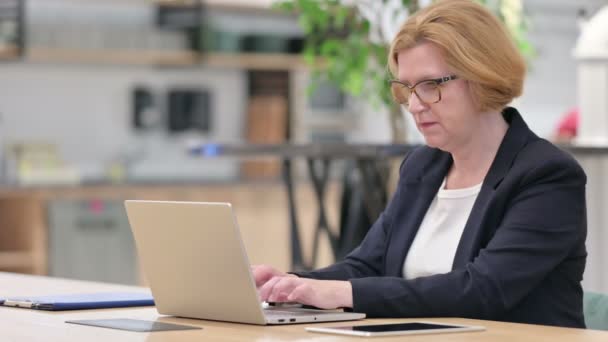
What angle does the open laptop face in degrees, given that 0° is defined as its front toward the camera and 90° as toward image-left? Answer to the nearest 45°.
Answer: approximately 225°

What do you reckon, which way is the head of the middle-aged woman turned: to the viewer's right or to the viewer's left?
to the viewer's left

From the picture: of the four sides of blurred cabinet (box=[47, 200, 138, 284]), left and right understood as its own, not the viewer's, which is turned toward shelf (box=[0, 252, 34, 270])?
right

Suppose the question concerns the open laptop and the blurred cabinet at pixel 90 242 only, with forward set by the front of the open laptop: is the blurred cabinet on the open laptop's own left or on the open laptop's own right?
on the open laptop's own left

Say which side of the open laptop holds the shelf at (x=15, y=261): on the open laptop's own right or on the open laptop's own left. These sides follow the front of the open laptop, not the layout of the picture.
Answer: on the open laptop's own left

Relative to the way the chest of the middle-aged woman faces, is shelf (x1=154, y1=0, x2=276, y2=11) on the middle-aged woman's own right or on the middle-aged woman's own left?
on the middle-aged woman's own right

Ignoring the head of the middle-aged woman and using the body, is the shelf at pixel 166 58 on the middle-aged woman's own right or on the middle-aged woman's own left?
on the middle-aged woman's own right

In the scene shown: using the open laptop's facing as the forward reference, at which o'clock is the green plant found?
The green plant is roughly at 11 o'clock from the open laptop.

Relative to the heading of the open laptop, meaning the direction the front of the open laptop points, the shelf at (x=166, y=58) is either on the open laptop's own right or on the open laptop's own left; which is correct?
on the open laptop's own left

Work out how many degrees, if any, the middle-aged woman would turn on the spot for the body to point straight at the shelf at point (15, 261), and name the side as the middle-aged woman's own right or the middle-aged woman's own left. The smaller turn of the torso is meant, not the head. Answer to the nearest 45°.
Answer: approximately 90° to the middle-aged woman's own right
